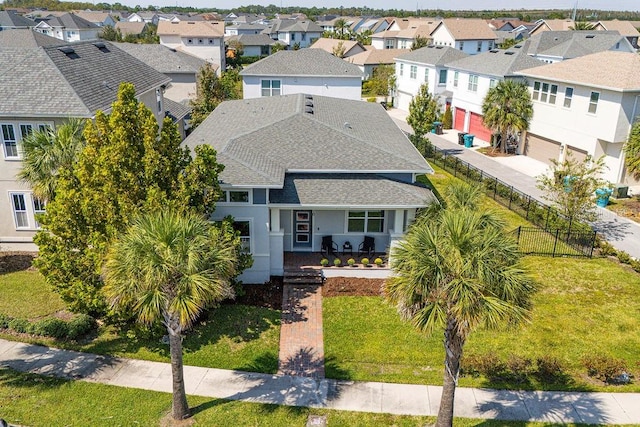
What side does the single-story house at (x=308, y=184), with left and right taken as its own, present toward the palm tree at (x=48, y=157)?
right

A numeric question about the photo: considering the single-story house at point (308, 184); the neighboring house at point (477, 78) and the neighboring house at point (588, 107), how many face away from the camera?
0

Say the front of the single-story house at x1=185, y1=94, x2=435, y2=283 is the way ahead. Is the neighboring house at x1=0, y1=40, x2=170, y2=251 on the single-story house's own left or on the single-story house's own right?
on the single-story house's own right

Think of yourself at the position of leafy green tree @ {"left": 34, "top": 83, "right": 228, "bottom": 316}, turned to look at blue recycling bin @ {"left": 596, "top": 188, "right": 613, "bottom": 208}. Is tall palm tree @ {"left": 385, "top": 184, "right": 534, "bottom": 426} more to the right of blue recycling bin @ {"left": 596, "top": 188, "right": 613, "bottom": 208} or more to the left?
right

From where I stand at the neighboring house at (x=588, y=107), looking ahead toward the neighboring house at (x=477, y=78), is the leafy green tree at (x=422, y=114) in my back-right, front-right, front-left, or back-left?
front-left

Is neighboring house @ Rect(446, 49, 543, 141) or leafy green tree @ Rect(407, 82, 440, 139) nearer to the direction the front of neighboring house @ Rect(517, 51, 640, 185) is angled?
the leafy green tree

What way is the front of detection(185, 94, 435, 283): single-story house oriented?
toward the camera

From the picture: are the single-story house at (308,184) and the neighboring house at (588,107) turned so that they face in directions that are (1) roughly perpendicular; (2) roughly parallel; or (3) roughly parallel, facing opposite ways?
roughly perpendicular

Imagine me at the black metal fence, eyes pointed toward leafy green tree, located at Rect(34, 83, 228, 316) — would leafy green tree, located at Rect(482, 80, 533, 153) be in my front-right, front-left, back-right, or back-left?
back-right

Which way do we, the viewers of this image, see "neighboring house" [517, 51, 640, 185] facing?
facing the viewer and to the left of the viewer

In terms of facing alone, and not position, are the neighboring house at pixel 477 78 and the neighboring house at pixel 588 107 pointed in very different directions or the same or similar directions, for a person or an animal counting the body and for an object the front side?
same or similar directions

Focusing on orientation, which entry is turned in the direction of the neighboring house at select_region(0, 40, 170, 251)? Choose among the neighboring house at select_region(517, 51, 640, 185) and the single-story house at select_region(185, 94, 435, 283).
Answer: the neighboring house at select_region(517, 51, 640, 185)

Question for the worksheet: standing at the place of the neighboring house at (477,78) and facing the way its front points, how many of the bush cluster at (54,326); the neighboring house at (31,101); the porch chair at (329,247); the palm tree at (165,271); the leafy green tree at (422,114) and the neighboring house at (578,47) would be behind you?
1

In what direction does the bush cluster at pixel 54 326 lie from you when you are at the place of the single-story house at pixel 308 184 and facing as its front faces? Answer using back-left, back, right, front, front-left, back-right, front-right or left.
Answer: front-right

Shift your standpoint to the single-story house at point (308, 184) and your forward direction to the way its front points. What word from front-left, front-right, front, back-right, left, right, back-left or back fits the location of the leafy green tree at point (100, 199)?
front-right

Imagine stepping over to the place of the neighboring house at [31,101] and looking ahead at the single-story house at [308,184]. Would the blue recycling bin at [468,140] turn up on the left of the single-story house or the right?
left

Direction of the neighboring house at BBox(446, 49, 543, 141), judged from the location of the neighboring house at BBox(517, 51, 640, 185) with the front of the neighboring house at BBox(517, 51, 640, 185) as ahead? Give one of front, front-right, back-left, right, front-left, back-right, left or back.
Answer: right
